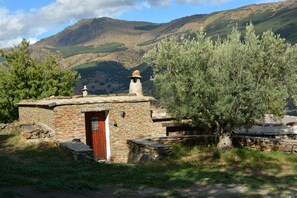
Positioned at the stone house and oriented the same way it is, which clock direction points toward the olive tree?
The olive tree is roughly at 10 o'clock from the stone house.

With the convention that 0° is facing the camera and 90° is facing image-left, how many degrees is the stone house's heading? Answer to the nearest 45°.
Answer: approximately 0°

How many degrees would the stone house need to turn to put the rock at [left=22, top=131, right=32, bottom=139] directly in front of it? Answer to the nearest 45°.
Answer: approximately 90° to its right

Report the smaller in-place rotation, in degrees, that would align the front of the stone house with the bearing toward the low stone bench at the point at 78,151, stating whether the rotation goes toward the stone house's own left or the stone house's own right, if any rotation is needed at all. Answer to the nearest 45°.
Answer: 0° — it already faces it
